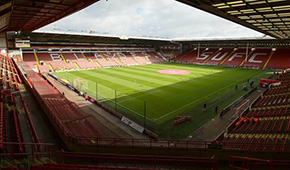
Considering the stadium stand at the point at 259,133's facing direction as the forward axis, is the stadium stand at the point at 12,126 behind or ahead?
ahead

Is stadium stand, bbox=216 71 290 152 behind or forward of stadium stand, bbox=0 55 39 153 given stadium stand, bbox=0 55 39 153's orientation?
forward

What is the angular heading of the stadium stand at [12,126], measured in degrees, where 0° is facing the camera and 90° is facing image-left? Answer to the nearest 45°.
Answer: approximately 270°

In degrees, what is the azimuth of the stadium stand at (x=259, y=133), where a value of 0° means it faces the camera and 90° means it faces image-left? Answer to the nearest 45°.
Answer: approximately 90°

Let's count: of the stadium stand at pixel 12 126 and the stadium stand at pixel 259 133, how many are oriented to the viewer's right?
1
